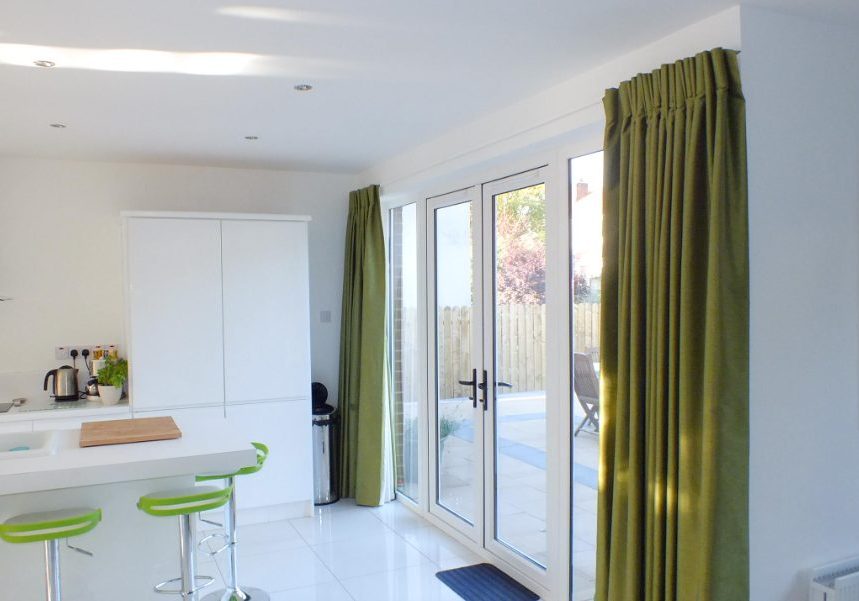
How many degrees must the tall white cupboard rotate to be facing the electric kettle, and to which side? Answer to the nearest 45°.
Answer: approximately 90° to its right

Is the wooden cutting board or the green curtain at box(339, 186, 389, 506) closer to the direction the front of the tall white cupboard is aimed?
the wooden cutting board

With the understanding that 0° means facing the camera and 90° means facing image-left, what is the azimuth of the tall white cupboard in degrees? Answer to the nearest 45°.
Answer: approximately 0°

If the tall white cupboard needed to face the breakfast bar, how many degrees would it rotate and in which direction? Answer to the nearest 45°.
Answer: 0° — it already faces it

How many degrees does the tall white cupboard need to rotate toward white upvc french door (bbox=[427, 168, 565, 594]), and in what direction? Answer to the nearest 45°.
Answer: approximately 45° to its left

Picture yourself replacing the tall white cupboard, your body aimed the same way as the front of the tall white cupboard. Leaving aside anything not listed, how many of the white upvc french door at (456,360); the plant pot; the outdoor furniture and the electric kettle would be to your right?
2

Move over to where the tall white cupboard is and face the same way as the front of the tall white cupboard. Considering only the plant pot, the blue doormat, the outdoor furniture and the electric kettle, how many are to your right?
2

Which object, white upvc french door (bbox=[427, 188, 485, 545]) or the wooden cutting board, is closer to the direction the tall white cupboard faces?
the wooden cutting board

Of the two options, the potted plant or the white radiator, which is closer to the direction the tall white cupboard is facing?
the white radiator

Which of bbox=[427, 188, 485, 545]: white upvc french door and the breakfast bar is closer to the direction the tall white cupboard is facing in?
the breakfast bar

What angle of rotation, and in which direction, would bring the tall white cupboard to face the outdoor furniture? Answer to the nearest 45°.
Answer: approximately 45° to its left

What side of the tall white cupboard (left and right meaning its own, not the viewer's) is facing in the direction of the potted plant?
right

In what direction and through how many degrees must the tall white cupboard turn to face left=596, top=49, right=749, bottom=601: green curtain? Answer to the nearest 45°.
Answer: approximately 45° to its left
